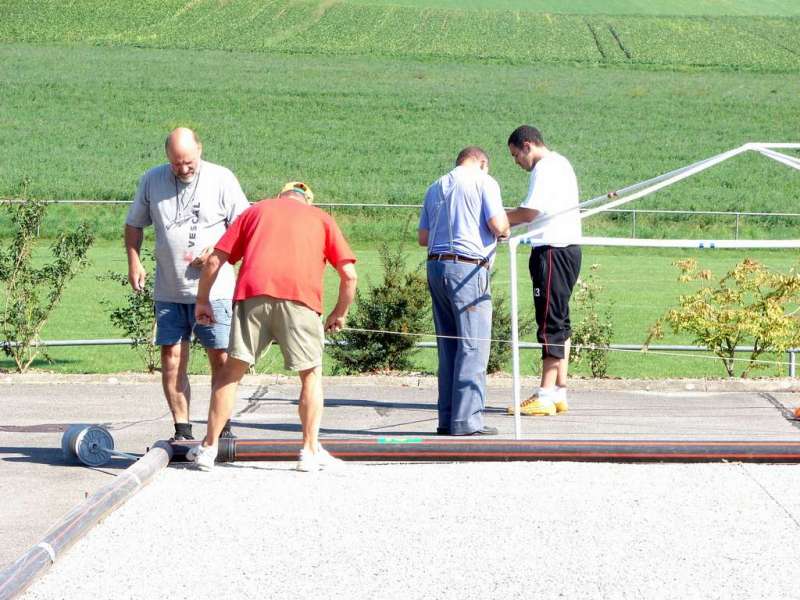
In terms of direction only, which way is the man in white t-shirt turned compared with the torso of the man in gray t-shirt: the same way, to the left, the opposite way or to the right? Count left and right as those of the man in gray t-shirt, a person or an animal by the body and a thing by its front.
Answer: to the right

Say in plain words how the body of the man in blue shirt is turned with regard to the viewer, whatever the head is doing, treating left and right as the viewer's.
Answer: facing away from the viewer and to the right of the viewer

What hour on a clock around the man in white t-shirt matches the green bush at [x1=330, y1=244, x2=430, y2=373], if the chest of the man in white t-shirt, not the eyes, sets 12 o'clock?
The green bush is roughly at 2 o'clock from the man in white t-shirt.

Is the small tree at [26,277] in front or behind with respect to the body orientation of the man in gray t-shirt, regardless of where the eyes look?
behind

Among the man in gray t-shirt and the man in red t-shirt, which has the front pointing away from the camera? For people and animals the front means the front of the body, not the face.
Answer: the man in red t-shirt

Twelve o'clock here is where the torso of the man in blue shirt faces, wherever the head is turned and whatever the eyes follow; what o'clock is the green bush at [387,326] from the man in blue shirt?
The green bush is roughly at 10 o'clock from the man in blue shirt.

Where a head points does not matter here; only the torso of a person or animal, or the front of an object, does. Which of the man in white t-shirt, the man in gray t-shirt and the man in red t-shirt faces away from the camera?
the man in red t-shirt

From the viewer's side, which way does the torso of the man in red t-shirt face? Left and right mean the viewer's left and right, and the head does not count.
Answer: facing away from the viewer

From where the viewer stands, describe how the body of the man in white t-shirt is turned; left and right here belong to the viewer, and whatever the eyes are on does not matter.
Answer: facing to the left of the viewer

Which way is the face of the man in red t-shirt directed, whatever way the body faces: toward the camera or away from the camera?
away from the camera
